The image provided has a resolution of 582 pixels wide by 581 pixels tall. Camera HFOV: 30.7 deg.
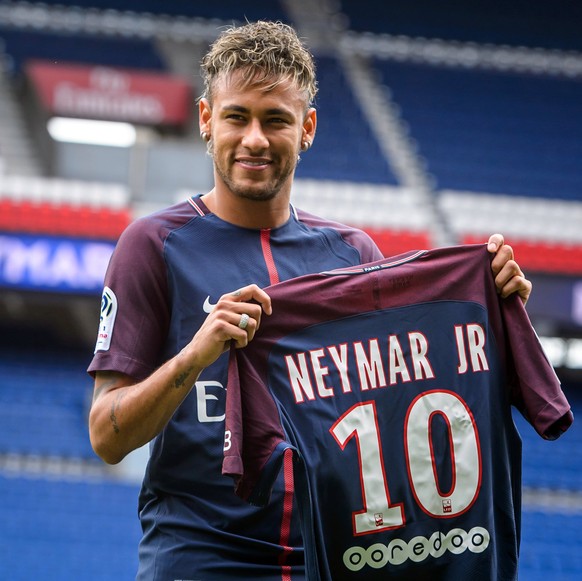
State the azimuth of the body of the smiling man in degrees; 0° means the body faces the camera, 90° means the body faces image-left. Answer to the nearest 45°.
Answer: approximately 315°
